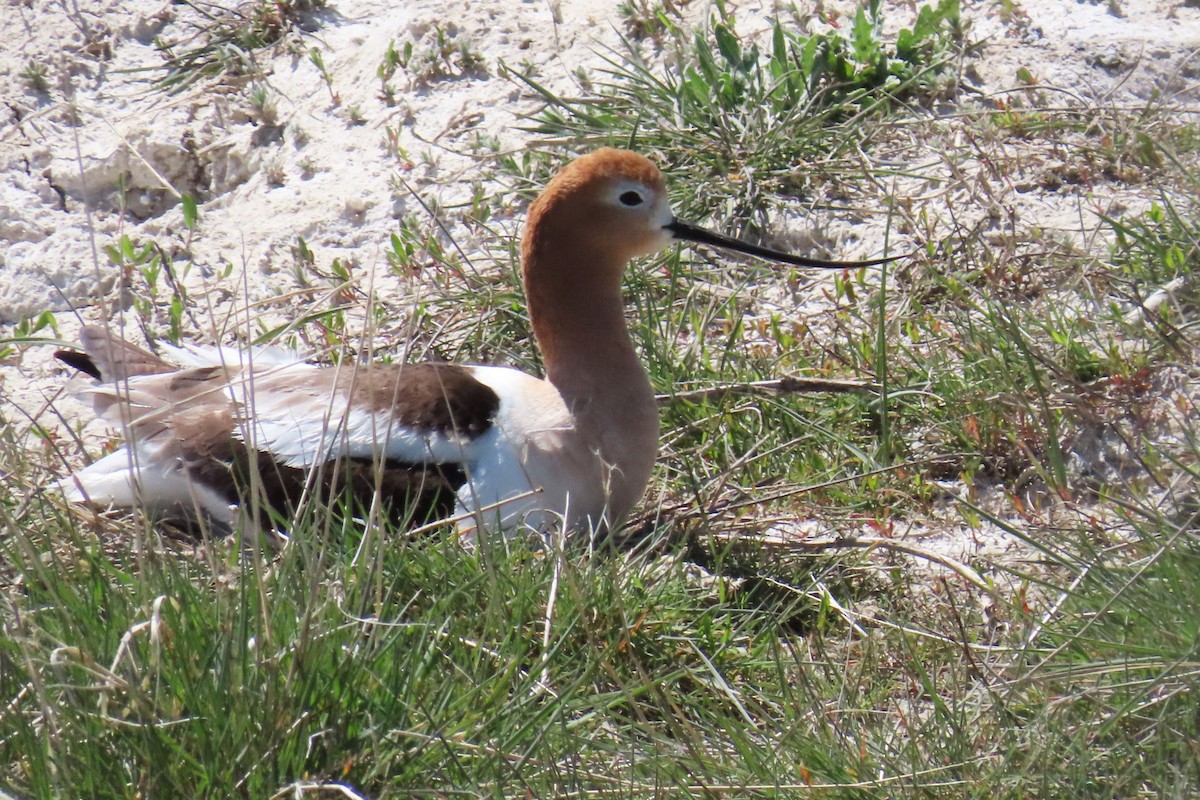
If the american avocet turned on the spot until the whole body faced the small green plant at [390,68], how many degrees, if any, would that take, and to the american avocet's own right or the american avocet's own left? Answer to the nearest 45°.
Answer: approximately 90° to the american avocet's own left

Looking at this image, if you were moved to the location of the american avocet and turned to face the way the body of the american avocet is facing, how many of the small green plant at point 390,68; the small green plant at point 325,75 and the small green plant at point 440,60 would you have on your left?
3

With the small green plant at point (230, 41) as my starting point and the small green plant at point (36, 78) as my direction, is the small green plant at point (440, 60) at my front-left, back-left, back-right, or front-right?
back-left

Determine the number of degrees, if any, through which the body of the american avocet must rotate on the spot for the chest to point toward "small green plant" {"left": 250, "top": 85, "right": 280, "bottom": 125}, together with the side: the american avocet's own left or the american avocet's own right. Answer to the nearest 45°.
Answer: approximately 90° to the american avocet's own left

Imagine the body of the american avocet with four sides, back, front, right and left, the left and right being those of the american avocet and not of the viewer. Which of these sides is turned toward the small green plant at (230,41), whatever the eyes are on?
left

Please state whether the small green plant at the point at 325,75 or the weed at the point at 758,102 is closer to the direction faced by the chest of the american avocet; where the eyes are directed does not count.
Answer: the weed

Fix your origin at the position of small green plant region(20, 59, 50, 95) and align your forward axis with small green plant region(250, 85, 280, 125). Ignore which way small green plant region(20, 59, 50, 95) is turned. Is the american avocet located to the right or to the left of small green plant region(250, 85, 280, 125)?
right

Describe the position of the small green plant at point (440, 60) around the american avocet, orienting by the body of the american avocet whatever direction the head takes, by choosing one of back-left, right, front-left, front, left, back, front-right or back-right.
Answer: left

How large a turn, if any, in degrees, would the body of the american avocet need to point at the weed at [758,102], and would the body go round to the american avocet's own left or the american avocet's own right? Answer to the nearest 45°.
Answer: approximately 45° to the american avocet's own left

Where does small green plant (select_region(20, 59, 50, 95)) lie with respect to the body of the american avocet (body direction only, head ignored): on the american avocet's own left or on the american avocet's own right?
on the american avocet's own left

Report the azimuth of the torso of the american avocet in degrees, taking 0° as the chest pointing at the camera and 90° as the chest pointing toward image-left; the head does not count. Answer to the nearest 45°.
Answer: approximately 270°

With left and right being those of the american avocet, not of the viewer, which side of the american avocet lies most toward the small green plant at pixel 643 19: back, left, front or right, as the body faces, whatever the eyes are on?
left
